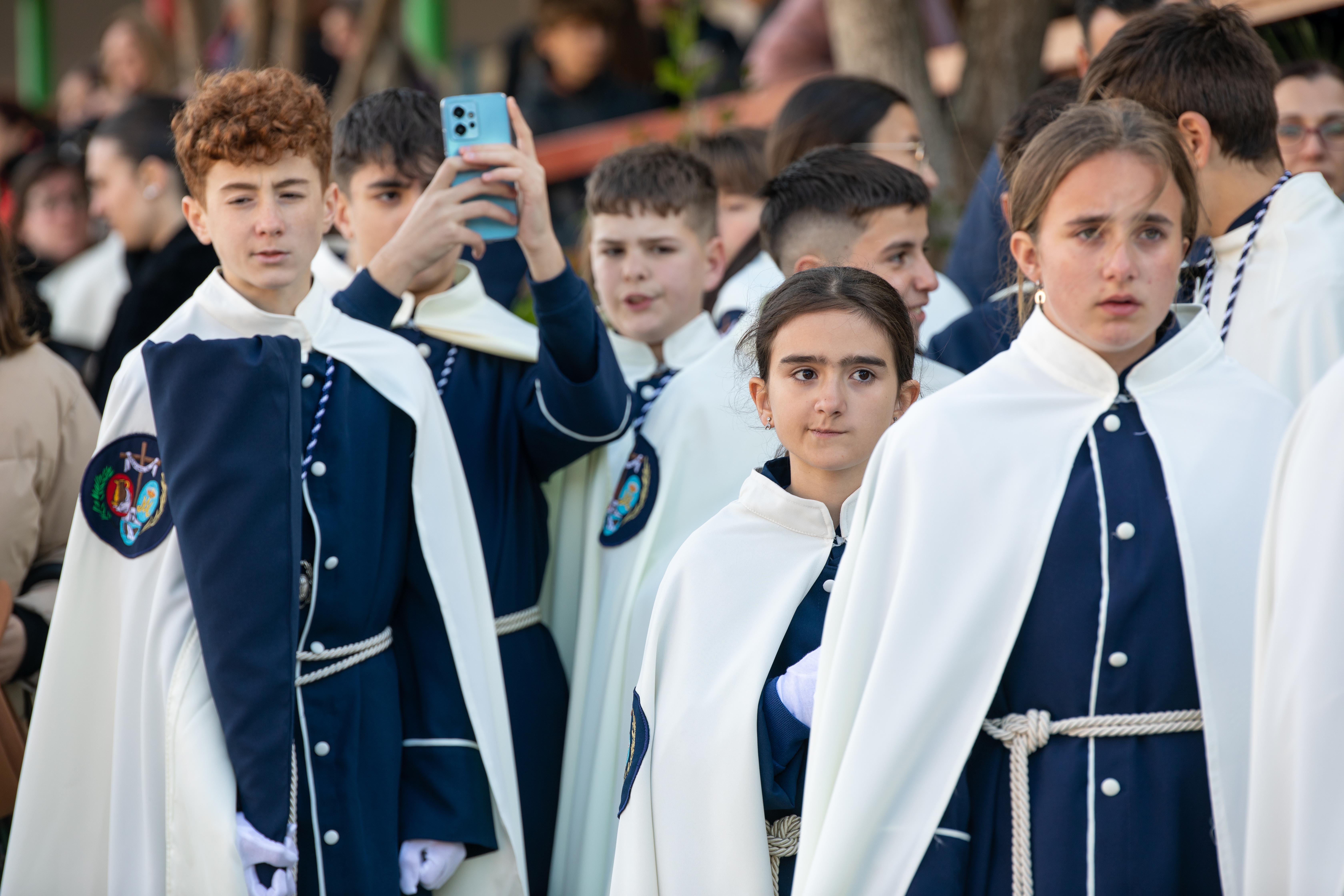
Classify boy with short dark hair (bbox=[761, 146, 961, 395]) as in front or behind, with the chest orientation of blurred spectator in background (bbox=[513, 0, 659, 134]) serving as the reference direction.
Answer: in front

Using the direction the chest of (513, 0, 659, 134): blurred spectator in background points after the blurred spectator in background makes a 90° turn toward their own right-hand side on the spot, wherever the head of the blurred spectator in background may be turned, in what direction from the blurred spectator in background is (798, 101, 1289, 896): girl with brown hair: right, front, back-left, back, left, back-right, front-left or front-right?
left

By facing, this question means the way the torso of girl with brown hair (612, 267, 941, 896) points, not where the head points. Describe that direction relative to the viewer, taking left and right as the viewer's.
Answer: facing the viewer and to the right of the viewer

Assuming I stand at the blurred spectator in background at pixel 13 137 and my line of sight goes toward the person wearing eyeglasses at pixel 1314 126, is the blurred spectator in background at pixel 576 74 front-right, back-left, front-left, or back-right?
front-left

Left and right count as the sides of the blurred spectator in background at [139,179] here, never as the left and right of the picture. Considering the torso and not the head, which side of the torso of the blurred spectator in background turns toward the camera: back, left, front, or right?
left

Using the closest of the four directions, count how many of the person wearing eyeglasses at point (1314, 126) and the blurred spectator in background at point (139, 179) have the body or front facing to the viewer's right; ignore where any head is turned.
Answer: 0

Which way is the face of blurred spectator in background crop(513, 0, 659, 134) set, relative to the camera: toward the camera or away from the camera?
toward the camera

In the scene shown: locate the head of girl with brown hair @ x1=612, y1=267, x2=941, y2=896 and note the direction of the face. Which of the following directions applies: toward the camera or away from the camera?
toward the camera

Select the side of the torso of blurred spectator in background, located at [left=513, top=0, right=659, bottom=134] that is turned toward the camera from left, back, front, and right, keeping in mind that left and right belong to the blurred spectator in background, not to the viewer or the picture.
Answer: front

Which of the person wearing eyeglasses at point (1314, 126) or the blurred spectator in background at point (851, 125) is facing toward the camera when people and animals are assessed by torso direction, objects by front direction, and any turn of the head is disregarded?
the person wearing eyeglasses

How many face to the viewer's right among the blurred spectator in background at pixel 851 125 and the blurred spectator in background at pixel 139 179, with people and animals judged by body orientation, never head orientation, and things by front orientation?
1

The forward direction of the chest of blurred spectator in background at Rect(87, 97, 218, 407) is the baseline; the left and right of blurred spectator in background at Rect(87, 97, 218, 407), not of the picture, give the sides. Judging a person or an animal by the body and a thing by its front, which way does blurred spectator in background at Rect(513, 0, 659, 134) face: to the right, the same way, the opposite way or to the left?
to the left

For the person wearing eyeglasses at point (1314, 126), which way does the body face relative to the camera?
toward the camera

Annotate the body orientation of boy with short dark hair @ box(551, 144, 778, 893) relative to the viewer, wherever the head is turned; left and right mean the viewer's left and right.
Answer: facing the viewer and to the left of the viewer

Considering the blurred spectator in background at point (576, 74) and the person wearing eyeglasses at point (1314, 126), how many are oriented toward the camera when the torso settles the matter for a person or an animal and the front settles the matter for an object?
2
